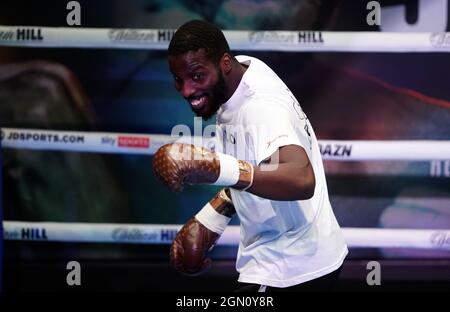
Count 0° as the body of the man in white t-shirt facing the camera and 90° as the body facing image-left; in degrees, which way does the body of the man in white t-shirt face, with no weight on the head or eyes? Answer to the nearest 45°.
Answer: approximately 90°
